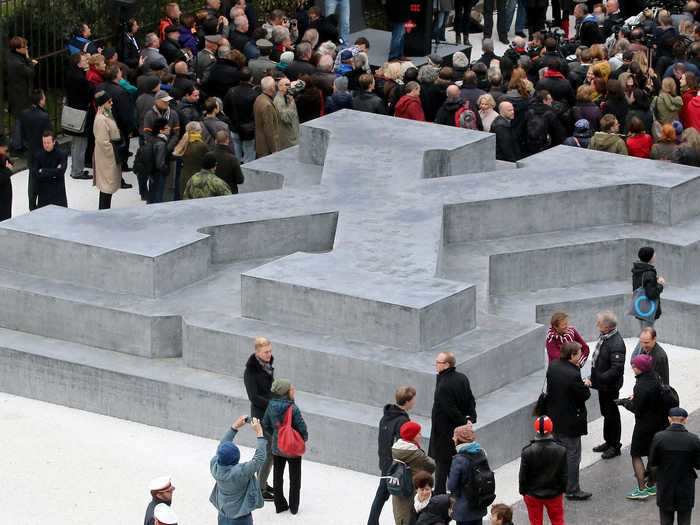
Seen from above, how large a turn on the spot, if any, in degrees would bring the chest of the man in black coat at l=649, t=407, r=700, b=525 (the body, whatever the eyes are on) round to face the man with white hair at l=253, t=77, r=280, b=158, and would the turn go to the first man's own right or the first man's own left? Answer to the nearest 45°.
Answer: approximately 45° to the first man's own left

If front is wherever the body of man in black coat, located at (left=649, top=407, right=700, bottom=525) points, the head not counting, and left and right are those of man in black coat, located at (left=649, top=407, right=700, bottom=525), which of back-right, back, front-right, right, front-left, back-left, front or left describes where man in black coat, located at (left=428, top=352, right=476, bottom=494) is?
left

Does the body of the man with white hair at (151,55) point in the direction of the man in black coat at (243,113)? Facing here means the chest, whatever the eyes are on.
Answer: no

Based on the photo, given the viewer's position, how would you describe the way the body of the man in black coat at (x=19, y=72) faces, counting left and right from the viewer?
facing to the right of the viewer

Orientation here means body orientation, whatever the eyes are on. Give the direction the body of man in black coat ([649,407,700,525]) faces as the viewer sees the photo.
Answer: away from the camera

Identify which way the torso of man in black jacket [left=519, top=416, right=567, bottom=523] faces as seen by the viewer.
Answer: away from the camera

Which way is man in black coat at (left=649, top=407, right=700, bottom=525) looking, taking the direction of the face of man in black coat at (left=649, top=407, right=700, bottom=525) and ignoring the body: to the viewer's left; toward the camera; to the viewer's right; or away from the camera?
away from the camera

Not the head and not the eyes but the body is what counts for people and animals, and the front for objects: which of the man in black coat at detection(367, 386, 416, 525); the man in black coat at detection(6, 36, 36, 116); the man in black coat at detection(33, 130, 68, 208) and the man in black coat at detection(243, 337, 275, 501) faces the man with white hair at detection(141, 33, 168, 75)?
the man in black coat at detection(6, 36, 36, 116)

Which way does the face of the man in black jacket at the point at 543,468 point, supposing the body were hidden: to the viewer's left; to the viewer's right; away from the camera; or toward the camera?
away from the camera

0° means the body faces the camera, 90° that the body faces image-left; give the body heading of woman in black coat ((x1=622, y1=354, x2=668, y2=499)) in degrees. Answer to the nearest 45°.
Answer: approximately 90°

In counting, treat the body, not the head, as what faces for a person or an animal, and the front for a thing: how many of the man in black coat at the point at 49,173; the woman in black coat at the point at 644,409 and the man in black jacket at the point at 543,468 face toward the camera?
1

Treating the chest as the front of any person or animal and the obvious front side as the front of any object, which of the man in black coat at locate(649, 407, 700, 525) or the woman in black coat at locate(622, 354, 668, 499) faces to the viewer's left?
the woman in black coat

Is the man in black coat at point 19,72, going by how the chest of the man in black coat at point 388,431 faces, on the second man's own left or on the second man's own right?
on the second man's own left
